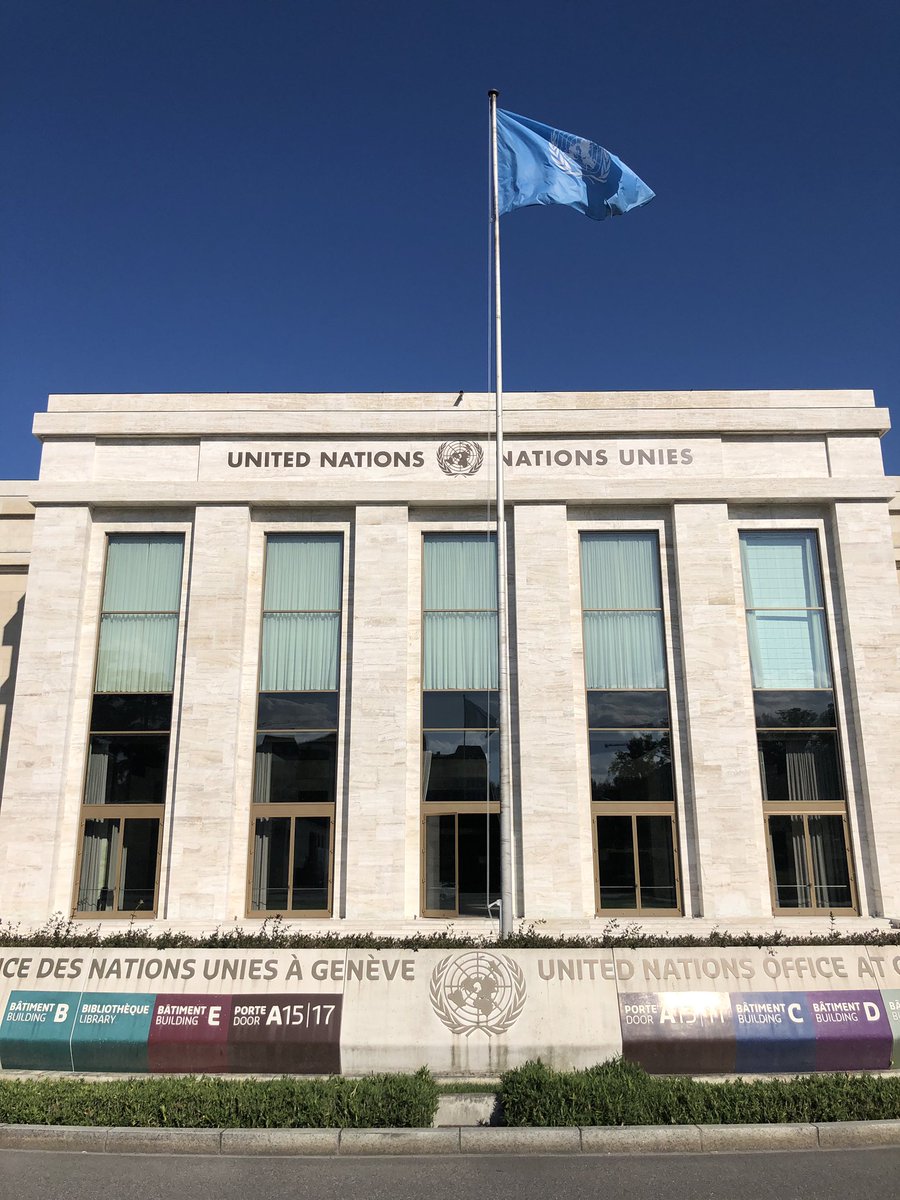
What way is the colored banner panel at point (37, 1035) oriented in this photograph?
toward the camera

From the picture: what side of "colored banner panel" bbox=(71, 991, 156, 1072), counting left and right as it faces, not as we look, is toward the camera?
front

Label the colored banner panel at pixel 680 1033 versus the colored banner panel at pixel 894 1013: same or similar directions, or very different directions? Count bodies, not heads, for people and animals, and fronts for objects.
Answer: same or similar directions

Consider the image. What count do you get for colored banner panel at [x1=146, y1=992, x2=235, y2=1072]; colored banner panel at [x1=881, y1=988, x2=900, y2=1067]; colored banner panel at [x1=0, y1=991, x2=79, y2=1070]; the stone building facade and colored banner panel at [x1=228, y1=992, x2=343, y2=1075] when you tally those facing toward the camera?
5

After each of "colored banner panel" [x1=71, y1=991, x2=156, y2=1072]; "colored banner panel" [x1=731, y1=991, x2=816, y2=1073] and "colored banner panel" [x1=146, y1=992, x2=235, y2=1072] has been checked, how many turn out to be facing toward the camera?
3

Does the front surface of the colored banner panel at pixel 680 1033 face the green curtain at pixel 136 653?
no

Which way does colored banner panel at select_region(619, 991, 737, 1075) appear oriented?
toward the camera

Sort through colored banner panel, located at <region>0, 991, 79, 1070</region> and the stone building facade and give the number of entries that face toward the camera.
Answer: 2

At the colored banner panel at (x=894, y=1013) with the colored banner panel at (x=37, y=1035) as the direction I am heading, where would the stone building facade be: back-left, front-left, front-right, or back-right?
front-right

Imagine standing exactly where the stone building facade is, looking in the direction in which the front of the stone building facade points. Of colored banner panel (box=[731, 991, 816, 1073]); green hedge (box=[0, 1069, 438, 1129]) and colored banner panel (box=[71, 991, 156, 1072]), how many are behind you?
0

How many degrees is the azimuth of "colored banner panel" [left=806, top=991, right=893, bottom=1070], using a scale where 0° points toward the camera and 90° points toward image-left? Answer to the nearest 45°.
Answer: approximately 0°

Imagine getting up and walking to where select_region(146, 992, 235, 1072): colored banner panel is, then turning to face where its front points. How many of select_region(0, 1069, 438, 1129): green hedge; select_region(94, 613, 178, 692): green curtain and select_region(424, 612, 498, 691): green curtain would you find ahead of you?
1

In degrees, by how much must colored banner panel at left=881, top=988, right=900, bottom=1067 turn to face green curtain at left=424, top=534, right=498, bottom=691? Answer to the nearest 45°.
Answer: approximately 135° to its right

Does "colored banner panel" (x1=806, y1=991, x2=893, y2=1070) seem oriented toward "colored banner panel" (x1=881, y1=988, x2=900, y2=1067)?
no

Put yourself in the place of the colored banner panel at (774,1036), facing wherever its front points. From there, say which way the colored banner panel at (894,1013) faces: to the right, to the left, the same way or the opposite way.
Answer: the same way

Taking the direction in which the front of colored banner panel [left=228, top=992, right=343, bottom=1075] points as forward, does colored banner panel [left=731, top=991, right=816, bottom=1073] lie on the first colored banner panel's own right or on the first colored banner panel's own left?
on the first colored banner panel's own left
